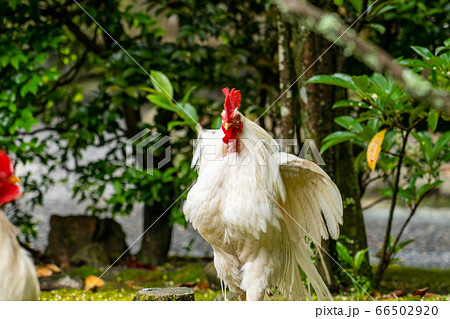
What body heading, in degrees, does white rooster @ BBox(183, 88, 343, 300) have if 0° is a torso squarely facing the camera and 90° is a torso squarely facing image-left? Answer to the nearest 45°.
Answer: approximately 45°

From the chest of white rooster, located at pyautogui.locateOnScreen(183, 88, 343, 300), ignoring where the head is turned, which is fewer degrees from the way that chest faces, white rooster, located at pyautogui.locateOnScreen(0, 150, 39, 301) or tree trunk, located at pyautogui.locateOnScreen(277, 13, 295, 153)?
the white rooster

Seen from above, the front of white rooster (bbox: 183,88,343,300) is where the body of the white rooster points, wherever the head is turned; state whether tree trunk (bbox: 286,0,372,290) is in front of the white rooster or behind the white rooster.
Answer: behind

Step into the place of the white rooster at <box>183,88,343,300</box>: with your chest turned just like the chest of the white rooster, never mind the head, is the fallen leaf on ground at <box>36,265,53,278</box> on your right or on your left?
on your right

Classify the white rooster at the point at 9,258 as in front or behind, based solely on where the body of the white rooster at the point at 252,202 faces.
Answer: in front

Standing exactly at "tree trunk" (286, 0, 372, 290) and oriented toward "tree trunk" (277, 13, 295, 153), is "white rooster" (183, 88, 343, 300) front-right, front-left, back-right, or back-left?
front-left

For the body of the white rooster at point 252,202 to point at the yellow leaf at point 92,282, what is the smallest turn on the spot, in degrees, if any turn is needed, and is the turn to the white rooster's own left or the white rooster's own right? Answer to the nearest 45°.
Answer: approximately 90° to the white rooster's own right

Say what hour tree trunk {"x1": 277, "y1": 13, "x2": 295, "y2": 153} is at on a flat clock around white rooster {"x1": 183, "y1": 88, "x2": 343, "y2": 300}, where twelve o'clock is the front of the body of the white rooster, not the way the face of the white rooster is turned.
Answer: The tree trunk is roughly at 5 o'clock from the white rooster.

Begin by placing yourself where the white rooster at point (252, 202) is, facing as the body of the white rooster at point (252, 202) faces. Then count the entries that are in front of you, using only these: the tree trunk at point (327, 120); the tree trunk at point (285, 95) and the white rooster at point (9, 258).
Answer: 1
